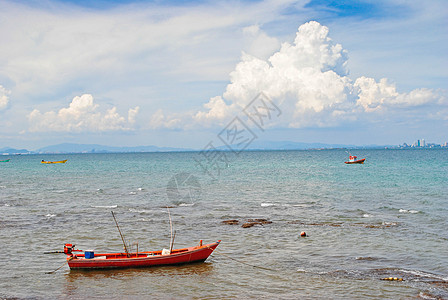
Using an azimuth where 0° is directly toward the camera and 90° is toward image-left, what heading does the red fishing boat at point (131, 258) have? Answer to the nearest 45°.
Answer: approximately 270°

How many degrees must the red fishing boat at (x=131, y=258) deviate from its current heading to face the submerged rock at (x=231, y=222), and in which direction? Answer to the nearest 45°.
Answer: approximately 45° to its left

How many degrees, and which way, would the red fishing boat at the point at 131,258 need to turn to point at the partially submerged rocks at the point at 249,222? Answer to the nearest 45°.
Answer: approximately 45° to its left
